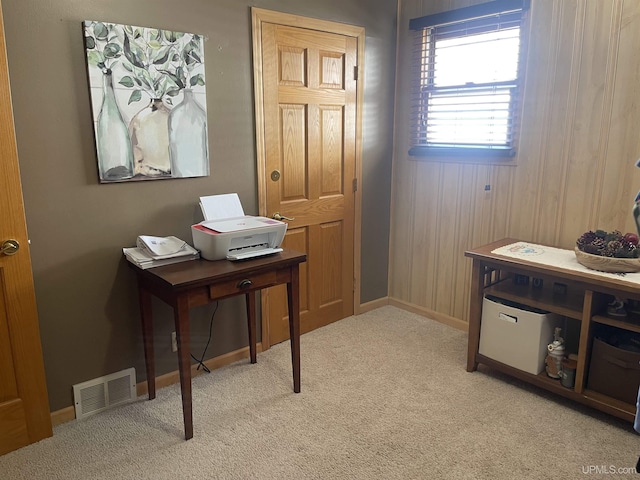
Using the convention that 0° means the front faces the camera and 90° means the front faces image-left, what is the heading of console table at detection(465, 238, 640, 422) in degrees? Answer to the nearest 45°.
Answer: approximately 45°

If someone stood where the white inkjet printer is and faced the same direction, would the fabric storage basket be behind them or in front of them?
in front

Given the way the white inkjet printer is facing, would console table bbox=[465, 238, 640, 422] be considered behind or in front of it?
in front

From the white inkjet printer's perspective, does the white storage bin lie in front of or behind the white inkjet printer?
in front

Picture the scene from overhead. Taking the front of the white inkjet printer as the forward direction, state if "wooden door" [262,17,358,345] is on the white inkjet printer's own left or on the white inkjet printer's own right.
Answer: on the white inkjet printer's own left

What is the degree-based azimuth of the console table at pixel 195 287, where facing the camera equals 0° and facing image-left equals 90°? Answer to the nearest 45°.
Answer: approximately 315°
